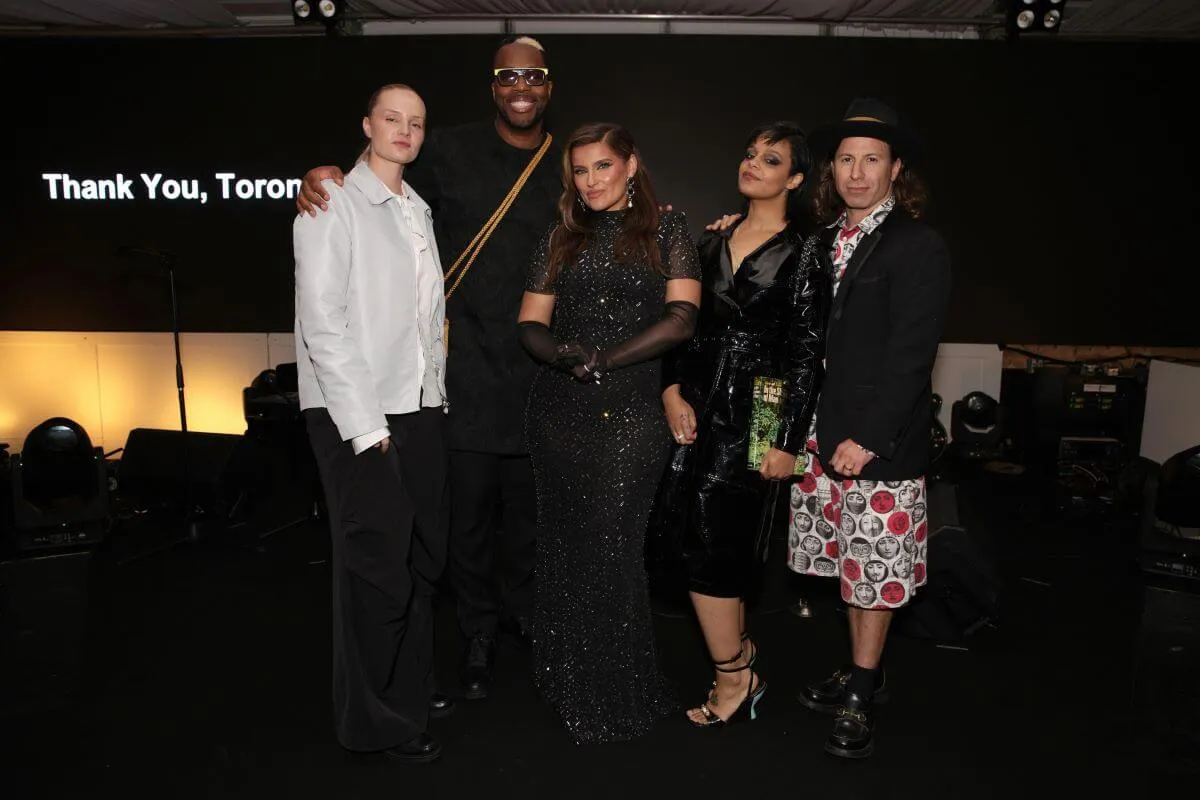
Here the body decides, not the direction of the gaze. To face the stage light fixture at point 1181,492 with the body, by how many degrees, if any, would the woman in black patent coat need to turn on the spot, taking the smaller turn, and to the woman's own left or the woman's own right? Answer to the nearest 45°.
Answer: approximately 180°

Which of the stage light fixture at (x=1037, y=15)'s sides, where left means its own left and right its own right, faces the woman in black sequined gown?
front

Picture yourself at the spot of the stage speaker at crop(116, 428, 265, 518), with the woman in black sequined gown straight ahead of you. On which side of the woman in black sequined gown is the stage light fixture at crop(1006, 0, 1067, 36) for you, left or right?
left

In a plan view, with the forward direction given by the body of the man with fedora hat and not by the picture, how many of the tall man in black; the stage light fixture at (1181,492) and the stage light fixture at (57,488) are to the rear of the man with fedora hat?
1

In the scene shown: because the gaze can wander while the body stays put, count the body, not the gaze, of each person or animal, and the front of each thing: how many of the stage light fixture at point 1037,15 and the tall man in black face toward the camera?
2

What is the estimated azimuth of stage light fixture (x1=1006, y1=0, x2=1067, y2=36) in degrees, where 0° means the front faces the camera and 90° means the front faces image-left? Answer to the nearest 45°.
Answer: approximately 0°

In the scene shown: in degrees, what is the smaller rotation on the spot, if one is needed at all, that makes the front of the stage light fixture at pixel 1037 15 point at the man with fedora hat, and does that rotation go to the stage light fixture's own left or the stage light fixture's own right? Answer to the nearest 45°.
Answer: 0° — it already faces them

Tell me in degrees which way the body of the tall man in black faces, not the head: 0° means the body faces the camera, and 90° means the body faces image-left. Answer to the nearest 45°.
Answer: approximately 0°

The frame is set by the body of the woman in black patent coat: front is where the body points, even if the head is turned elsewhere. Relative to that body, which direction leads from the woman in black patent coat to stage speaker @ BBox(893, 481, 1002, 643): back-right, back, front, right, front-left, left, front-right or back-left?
back
